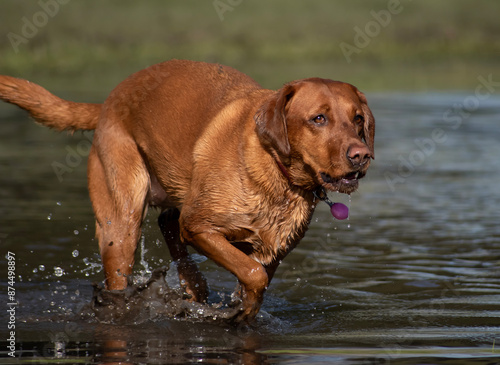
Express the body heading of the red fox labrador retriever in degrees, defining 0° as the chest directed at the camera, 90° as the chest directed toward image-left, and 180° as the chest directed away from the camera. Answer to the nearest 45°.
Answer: approximately 315°

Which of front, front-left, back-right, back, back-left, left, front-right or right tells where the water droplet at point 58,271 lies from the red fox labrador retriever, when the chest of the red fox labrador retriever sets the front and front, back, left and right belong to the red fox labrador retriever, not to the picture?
back
